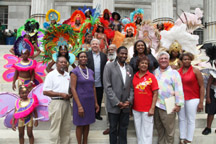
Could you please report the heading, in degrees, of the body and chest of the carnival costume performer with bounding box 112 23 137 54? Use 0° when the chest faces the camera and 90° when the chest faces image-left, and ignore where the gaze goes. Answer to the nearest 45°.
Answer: approximately 0°

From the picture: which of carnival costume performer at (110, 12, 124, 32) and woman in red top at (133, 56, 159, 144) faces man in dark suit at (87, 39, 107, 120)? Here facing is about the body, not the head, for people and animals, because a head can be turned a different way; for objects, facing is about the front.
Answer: the carnival costume performer

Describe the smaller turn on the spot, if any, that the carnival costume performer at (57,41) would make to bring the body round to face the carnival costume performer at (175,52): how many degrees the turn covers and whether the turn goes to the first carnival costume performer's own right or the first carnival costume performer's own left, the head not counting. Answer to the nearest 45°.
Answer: approximately 45° to the first carnival costume performer's own left

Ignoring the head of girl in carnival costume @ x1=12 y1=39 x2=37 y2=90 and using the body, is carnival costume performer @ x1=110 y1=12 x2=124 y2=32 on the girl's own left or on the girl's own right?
on the girl's own left

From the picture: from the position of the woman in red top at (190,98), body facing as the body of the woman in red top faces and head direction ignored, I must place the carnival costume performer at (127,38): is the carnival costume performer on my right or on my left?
on my right

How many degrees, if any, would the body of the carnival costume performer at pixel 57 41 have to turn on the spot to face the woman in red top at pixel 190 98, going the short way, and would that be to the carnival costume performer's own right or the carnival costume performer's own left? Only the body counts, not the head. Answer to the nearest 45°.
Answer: approximately 45° to the carnival costume performer's own left

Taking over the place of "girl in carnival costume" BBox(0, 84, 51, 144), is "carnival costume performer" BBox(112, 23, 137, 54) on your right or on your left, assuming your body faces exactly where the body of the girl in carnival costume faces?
on your left

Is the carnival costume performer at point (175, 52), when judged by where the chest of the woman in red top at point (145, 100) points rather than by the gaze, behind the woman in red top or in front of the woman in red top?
behind

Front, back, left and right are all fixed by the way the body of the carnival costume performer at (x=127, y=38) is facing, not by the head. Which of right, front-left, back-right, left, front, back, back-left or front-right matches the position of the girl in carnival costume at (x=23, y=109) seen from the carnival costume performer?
front-right
